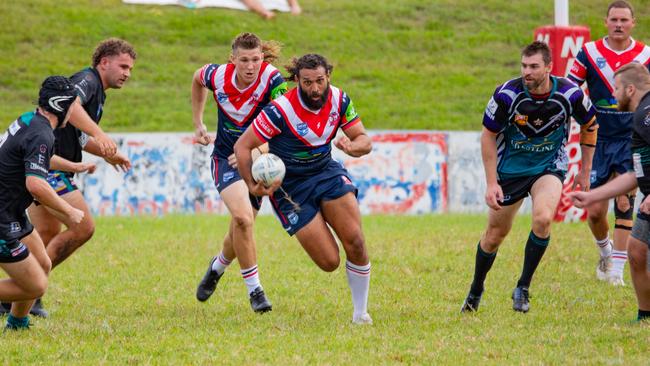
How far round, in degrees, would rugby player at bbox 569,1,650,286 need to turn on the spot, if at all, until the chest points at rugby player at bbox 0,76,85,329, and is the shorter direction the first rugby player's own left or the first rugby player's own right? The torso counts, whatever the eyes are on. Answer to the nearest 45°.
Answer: approximately 45° to the first rugby player's own right

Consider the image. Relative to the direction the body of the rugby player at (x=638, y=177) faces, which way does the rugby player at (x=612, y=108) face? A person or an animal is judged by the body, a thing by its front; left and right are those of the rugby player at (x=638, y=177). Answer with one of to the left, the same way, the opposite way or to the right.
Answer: to the left

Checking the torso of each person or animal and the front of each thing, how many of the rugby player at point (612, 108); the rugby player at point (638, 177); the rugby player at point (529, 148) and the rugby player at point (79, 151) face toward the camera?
2

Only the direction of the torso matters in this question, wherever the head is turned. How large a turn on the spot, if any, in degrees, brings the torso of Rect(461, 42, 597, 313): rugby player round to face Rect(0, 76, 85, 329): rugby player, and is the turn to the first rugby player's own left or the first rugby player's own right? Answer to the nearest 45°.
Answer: approximately 45° to the first rugby player's own right

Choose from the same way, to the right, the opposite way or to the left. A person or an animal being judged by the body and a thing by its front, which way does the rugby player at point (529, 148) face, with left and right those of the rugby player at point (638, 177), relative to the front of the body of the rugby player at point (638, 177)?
to the left

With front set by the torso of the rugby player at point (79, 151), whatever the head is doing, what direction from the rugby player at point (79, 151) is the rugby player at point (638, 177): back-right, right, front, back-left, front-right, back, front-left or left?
front-right

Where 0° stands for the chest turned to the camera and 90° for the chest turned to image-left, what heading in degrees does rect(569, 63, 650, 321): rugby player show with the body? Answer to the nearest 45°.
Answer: approximately 90°

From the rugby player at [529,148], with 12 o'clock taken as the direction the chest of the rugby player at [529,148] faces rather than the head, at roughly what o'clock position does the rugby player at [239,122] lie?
the rugby player at [239,122] is roughly at 3 o'clock from the rugby player at [529,148].

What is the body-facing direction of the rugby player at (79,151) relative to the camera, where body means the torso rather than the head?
to the viewer's right
